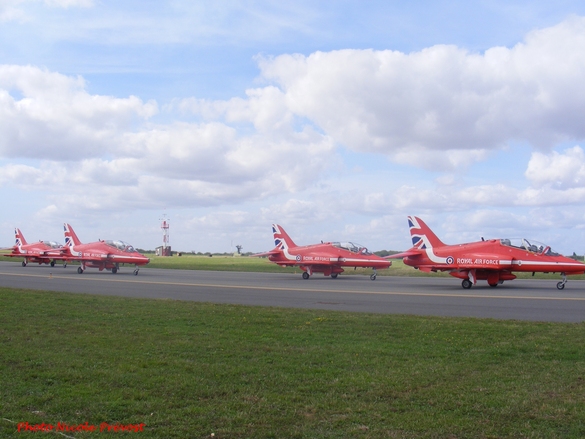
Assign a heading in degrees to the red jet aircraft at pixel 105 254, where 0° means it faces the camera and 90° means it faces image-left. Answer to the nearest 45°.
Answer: approximately 315°

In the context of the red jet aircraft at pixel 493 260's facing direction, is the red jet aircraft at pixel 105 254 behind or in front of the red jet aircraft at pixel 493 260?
behind

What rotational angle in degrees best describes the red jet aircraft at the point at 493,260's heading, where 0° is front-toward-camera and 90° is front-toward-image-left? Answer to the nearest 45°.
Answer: approximately 270°

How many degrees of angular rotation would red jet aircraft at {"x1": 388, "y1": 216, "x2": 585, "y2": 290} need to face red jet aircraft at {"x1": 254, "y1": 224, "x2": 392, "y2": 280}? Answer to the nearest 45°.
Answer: approximately 135° to its left
